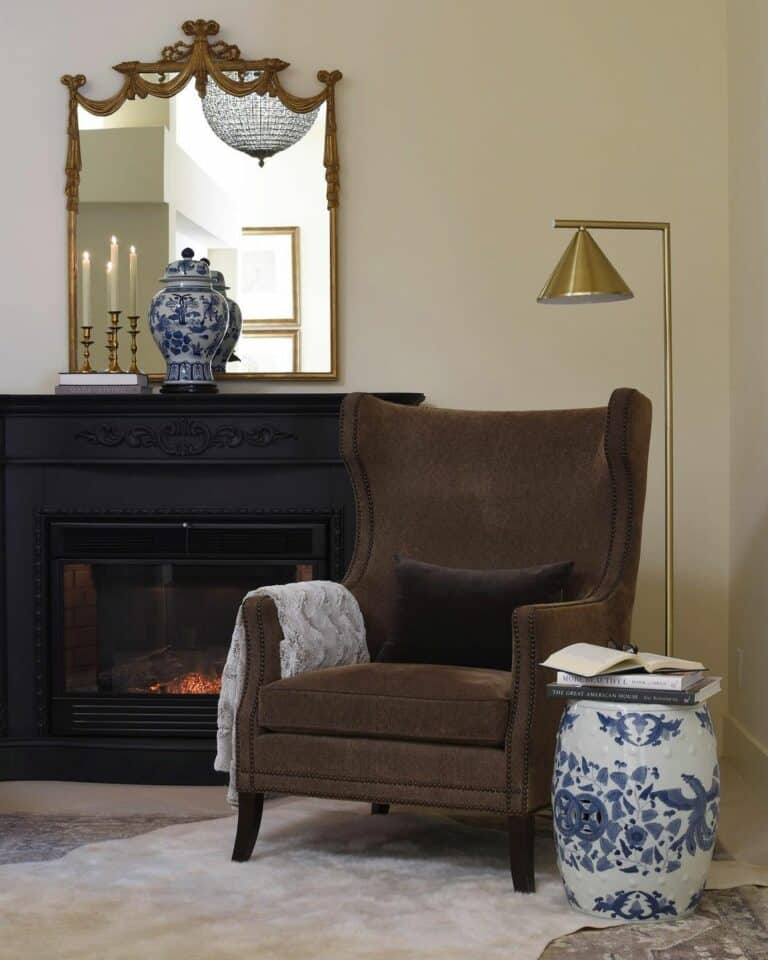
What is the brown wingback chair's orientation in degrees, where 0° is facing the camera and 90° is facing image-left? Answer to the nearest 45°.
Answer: approximately 45°

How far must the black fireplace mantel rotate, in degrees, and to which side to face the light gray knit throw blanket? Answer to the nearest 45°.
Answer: approximately 45° to its left

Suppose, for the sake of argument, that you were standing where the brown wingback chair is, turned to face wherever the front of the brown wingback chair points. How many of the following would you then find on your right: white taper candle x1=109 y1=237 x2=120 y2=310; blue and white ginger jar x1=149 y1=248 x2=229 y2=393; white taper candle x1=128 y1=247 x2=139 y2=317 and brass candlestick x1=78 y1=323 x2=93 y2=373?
4

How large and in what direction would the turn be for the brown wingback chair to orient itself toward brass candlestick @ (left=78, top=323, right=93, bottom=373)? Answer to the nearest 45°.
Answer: approximately 90° to its right

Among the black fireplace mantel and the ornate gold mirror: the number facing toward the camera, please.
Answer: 2

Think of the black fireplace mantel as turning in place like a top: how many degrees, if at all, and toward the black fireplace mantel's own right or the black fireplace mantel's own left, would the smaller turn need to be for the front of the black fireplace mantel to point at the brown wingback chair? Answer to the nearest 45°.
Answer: approximately 45° to the black fireplace mantel's own left
